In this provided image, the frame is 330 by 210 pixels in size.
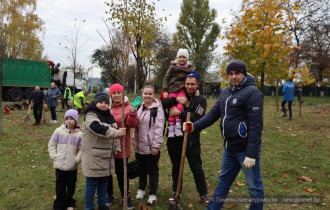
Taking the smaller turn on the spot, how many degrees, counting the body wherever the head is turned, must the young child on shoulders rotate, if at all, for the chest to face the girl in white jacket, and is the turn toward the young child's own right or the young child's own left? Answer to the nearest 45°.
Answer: approximately 90° to the young child's own right

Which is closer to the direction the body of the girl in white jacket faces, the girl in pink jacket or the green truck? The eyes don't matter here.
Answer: the girl in pink jacket

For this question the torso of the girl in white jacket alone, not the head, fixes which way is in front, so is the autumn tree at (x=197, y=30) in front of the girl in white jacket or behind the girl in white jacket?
behind

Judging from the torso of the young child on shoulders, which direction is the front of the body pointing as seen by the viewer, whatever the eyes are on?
toward the camera

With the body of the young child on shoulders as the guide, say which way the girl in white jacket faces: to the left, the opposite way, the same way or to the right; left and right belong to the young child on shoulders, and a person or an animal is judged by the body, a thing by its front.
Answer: the same way

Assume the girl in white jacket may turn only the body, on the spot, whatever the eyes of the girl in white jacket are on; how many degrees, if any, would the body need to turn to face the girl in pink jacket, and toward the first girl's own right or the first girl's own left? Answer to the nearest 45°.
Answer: approximately 90° to the first girl's own left

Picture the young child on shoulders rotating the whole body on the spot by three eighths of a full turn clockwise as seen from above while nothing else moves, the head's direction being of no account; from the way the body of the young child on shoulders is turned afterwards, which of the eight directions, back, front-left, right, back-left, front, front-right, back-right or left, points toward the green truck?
front

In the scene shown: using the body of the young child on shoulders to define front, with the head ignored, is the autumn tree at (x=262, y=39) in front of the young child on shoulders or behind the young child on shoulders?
behind

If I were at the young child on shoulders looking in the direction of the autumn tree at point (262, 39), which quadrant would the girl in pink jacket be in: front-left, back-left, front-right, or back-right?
back-left

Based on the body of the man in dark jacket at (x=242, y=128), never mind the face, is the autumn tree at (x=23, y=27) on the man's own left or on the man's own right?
on the man's own right

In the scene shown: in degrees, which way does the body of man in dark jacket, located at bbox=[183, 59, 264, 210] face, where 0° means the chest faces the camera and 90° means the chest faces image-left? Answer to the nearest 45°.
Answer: approximately 45°
